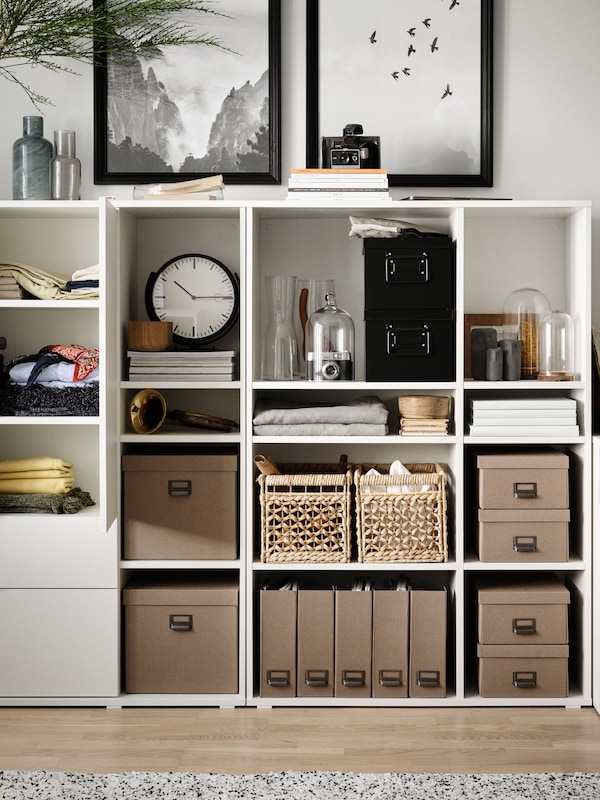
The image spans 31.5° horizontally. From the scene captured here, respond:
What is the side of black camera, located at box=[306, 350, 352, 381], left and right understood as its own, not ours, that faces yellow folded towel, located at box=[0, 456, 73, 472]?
right

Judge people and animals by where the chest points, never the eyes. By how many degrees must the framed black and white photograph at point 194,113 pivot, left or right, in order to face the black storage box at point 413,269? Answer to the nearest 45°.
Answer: approximately 45° to its left

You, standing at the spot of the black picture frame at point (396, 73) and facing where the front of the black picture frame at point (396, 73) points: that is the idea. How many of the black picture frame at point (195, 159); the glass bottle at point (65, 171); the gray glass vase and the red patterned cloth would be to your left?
0

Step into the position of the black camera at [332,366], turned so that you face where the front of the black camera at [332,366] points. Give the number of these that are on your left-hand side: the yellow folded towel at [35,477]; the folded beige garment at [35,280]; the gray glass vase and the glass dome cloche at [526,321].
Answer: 1

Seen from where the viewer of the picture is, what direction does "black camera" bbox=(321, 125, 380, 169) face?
facing the viewer

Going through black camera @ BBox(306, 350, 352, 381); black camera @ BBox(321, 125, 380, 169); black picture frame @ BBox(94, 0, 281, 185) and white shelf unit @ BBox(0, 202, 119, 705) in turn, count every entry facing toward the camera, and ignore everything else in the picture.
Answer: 4

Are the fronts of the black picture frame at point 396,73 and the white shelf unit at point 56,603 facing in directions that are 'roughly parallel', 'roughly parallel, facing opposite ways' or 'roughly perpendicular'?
roughly parallel

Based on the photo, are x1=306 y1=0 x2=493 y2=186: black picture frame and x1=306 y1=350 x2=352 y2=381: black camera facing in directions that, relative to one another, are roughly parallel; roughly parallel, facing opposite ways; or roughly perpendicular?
roughly parallel

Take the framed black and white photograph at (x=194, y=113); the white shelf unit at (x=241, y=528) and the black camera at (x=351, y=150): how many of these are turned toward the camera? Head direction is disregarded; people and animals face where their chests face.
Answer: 3

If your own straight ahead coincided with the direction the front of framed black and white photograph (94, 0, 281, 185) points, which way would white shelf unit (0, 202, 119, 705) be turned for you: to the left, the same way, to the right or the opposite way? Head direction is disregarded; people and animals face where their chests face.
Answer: the same way

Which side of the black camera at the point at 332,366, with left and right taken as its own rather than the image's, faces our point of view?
front

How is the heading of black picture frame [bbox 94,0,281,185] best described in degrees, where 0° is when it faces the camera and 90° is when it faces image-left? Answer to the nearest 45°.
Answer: approximately 0°
